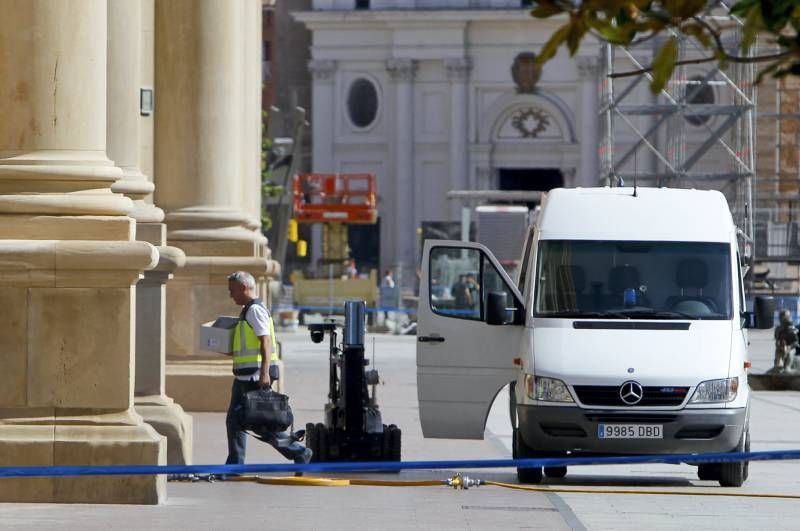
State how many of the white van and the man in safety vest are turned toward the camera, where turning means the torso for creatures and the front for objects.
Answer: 1

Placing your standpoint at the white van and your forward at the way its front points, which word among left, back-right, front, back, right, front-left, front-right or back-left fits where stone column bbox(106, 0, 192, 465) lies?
right

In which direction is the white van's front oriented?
toward the camera

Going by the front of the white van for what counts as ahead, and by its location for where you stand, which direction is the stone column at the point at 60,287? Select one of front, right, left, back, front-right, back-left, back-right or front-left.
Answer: front-right

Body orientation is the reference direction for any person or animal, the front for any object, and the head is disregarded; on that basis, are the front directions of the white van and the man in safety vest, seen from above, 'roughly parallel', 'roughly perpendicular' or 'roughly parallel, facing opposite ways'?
roughly perpendicular

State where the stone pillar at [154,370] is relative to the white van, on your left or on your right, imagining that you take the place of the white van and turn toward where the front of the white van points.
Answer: on your right
